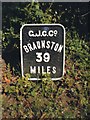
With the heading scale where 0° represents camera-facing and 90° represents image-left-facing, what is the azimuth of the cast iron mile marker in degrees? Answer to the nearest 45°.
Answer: approximately 0°
